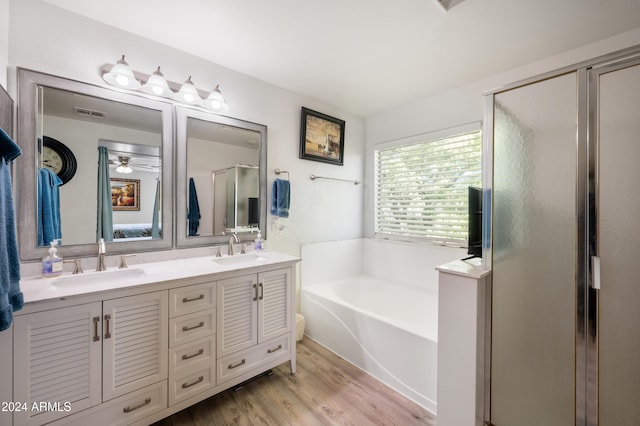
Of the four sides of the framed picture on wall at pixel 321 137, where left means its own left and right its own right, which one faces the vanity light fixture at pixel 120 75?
right

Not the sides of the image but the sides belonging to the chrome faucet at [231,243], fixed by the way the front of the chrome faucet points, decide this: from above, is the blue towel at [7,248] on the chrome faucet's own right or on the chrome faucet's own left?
on the chrome faucet's own right

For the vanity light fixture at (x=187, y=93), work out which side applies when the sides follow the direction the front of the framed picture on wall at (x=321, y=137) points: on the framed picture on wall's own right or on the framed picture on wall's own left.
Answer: on the framed picture on wall's own right

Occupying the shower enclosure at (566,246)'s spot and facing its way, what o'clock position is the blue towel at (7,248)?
The blue towel is roughly at 12 o'clock from the shower enclosure.

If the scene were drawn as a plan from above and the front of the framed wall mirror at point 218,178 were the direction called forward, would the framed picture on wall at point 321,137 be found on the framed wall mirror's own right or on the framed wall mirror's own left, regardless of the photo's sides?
on the framed wall mirror's own left

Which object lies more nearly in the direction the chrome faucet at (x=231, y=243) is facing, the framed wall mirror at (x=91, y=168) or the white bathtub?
the white bathtub
